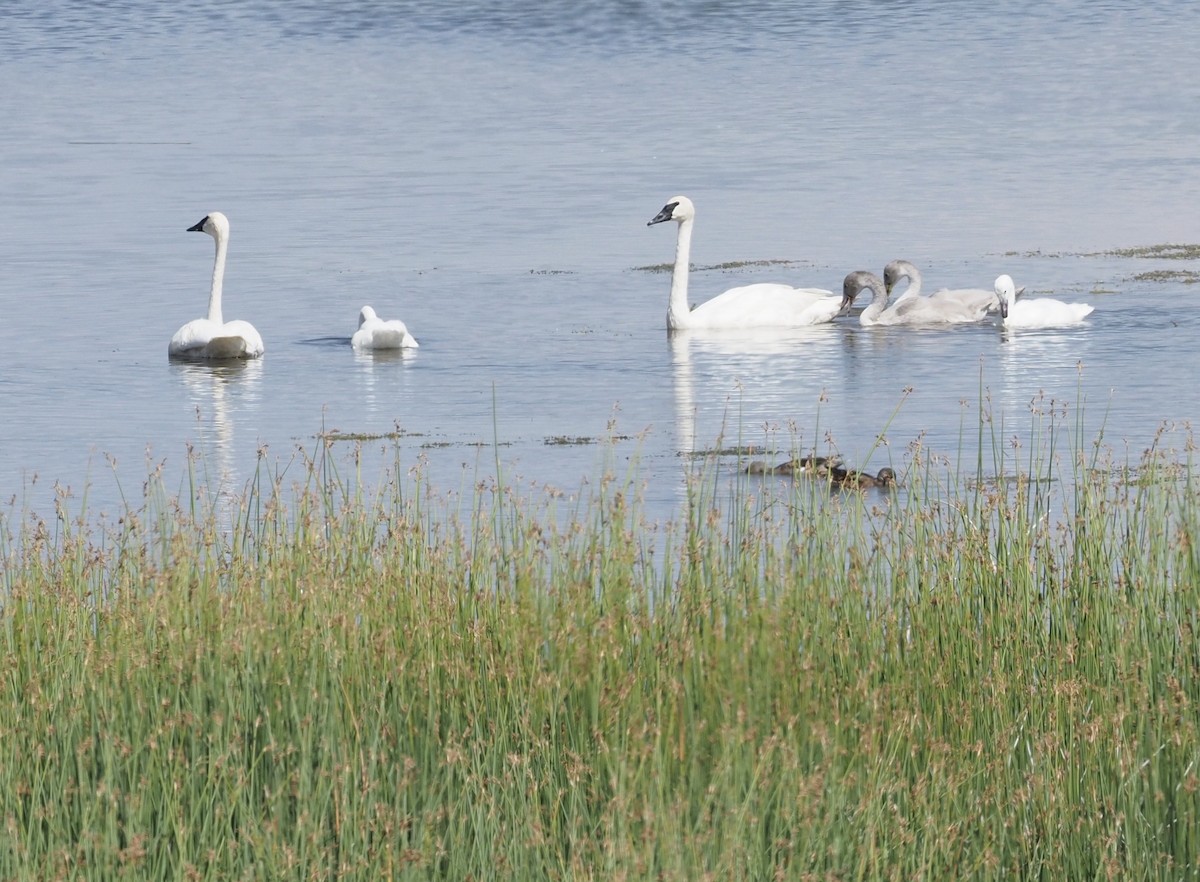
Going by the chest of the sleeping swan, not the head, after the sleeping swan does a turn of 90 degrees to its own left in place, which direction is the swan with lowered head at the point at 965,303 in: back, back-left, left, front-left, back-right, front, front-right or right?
left

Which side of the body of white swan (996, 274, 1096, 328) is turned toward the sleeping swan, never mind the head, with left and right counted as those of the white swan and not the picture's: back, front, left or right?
front

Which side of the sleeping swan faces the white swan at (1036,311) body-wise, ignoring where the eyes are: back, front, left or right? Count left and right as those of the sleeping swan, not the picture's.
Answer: back

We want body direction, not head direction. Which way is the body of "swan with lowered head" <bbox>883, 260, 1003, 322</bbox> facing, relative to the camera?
to the viewer's left

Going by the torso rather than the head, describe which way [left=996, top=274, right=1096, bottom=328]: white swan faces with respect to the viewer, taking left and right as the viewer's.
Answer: facing to the left of the viewer
